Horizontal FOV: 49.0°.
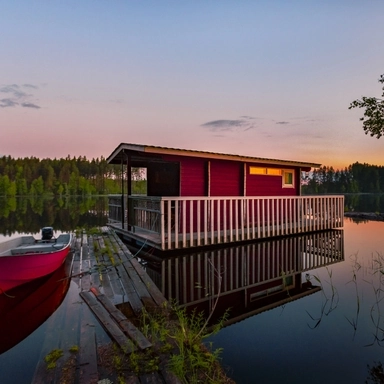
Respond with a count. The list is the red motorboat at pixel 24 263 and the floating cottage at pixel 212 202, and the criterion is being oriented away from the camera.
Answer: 0

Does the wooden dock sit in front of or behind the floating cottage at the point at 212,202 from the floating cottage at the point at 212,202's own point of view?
in front

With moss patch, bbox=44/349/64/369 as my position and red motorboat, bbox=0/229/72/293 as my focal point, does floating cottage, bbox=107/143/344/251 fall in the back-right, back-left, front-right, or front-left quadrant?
front-right

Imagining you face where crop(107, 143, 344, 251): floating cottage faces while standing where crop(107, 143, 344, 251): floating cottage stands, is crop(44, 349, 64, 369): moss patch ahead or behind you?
ahead

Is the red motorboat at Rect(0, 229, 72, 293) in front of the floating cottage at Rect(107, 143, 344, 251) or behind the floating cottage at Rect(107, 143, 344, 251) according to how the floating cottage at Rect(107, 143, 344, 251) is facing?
in front

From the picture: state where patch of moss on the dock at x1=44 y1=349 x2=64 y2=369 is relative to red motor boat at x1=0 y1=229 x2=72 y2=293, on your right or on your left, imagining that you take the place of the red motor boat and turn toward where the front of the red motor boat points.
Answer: on your left

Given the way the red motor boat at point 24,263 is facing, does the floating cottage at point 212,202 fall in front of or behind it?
behind

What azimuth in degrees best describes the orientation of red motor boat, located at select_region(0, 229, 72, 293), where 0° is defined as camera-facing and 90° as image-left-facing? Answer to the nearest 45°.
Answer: approximately 45°

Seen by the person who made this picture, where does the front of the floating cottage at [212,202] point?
facing the viewer and to the left of the viewer
